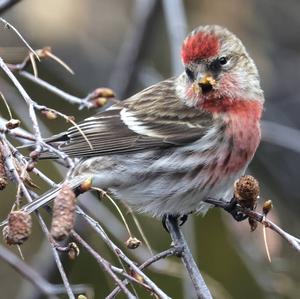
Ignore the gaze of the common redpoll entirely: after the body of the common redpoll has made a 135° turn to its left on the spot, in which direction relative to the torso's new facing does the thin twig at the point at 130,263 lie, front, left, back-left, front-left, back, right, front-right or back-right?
back-left

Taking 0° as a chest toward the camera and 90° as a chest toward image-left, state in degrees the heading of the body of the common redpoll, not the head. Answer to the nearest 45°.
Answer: approximately 270°

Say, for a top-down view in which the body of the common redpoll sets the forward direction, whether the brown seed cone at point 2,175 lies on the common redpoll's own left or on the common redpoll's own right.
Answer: on the common redpoll's own right
